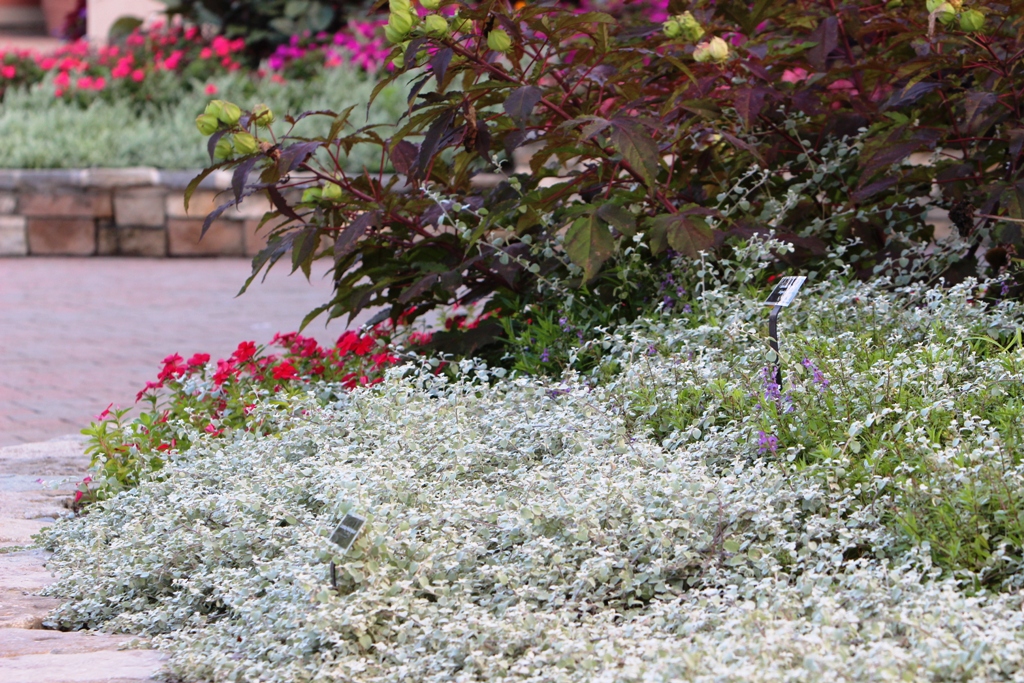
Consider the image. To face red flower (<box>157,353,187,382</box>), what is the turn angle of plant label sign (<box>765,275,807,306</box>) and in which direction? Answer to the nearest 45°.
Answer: approximately 45° to its right

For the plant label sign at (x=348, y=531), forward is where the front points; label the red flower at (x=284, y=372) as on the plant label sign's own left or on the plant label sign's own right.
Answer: on the plant label sign's own right

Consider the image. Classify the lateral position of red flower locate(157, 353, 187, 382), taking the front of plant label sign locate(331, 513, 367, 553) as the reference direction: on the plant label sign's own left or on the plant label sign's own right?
on the plant label sign's own right

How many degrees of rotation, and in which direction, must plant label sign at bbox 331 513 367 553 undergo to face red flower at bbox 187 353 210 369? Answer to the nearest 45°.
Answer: approximately 135° to its right

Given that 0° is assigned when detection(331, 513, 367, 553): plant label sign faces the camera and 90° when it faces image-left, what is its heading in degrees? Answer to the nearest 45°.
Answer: approximately 45°

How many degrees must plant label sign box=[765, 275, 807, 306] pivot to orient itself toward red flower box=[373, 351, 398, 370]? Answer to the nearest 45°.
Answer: approximately 90° to its right

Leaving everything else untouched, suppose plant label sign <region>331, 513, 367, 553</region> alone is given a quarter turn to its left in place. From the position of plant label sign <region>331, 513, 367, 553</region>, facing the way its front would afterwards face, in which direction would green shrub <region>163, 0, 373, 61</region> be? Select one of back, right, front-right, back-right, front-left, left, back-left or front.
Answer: back-left

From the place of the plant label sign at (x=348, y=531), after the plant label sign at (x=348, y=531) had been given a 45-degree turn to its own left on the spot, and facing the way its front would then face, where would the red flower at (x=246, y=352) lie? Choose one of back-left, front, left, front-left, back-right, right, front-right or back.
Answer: back

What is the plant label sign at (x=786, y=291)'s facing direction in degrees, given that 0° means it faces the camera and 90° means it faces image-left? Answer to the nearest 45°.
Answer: approximately 45°

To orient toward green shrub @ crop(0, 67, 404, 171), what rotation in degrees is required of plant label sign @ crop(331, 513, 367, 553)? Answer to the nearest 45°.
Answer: approximately 135° to its right
